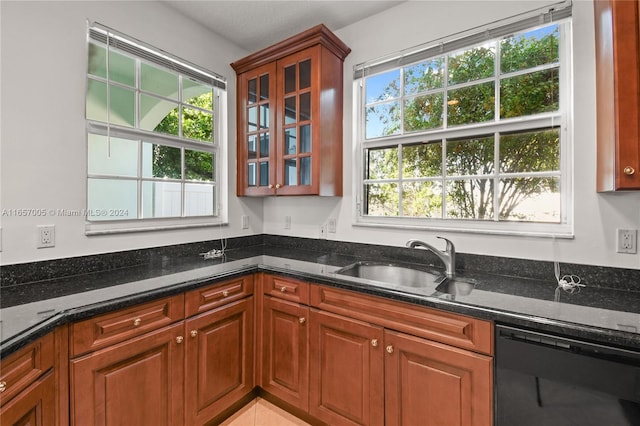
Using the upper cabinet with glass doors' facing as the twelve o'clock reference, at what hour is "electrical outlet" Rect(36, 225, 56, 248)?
The electrical outlet is roughly at 1 o'clock from the upper cabinet with glass doors.

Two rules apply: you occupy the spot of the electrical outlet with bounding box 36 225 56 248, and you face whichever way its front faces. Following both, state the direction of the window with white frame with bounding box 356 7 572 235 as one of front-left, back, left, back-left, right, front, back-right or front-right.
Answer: front-left

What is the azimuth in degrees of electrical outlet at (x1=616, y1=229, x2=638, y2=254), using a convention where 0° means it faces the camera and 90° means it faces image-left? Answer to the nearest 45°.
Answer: approximately 0°

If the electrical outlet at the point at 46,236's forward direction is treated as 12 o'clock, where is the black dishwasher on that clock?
The black dishwasher is roughly at 11 o'clock from the electrical outlet.

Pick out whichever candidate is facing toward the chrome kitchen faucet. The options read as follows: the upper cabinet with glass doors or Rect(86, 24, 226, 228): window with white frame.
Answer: the window with white frame

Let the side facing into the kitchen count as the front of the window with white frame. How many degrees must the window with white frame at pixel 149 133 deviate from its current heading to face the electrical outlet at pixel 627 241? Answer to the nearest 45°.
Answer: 0° — it already faces it

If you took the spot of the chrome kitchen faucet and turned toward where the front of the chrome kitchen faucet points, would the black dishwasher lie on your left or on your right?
on your left
